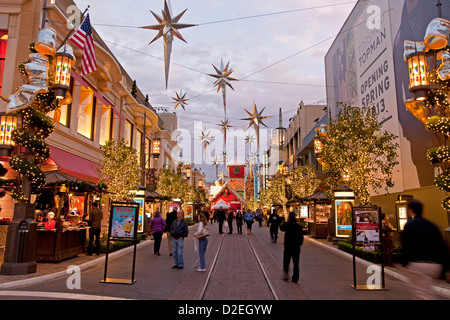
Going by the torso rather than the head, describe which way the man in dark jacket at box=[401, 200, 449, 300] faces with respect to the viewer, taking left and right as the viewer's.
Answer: facing away from the viewer and to the left of the viewer

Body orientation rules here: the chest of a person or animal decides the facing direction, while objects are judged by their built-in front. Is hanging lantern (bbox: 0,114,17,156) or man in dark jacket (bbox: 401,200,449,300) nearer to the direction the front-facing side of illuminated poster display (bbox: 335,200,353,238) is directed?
the man in dark jacket

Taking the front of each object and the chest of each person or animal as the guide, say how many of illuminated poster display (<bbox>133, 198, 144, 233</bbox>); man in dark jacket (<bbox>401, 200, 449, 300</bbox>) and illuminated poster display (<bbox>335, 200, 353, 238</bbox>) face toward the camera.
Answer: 2

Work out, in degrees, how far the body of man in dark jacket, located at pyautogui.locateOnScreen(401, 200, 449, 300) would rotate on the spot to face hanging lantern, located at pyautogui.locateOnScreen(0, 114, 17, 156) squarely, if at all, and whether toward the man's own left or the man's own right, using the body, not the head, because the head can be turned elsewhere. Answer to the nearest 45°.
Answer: approximately 45° to the man's own left

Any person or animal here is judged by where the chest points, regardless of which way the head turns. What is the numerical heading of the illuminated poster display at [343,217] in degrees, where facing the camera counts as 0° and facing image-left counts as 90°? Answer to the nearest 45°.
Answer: approximately 0°

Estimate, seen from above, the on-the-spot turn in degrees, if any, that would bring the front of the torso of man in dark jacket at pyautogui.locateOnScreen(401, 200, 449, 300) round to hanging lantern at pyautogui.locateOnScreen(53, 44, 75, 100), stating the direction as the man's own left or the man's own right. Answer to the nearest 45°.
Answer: approximately 45° to the man's own left

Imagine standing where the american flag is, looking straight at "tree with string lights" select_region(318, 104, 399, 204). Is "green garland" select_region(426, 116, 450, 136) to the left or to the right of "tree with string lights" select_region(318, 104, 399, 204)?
right

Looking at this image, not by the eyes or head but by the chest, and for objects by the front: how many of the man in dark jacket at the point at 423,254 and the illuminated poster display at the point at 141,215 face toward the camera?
1

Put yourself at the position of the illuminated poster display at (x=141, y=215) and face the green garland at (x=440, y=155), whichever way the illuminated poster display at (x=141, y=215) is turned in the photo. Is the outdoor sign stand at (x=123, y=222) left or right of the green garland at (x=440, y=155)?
right

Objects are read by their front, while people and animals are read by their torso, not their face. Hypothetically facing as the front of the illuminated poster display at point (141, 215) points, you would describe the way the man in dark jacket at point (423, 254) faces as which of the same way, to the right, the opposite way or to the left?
the opposite way

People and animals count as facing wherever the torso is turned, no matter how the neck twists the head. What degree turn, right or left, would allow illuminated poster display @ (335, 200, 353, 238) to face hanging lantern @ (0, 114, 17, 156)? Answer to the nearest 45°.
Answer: approximately 45° to its right
